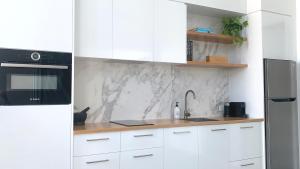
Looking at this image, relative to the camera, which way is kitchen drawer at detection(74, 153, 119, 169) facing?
toward the camera

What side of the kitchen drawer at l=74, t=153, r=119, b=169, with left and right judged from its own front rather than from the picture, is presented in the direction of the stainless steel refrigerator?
left

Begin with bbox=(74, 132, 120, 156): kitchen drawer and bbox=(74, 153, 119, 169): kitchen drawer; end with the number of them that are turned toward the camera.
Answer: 2

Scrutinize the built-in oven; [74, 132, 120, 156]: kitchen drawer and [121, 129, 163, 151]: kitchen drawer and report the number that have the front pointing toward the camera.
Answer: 3

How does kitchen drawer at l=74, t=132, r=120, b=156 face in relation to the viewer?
toward the camera

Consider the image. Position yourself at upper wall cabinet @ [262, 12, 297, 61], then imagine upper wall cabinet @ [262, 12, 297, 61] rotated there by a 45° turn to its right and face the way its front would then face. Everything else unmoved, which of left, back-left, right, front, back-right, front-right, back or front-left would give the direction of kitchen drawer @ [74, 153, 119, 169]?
front-right

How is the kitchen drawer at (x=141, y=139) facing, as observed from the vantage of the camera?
facing the viewer

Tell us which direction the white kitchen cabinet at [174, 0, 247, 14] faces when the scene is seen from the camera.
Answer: facing the viewer and to the right of the viewer

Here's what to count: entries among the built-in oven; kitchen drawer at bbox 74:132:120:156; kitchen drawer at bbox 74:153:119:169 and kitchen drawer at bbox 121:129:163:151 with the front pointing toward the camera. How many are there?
4

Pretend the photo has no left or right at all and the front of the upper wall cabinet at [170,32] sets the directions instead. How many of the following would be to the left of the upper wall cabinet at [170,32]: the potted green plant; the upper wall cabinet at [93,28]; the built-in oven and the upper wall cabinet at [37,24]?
1

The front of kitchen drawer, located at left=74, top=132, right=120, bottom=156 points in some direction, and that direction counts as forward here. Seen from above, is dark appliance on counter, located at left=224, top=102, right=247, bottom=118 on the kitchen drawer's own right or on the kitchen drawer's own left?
on the kitchen drawer's own left

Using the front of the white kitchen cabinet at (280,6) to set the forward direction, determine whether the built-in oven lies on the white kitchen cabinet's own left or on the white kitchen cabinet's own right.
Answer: on the white kitchen cabinet's own right

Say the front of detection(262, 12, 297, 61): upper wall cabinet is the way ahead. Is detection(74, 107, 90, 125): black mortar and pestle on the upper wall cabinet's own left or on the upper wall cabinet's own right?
on the upper wall cabinet's own right
